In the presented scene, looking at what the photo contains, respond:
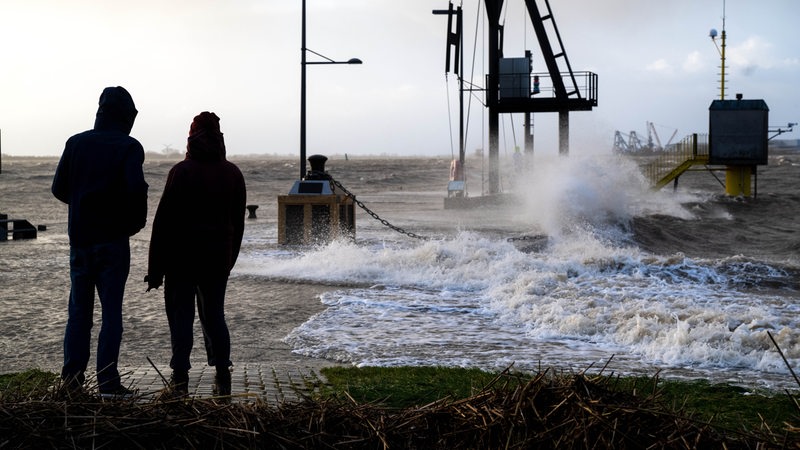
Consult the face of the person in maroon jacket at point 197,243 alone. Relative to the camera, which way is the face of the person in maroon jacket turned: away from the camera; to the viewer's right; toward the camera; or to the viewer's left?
away from the camera

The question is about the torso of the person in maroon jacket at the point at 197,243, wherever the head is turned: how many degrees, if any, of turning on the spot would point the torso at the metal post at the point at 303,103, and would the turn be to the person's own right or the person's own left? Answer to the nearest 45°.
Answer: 0° — they already face it

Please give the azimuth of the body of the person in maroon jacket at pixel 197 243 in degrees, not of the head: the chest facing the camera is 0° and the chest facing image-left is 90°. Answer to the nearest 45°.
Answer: approximately 180°

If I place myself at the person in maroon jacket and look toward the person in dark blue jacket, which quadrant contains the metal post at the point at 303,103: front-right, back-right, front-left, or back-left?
back-right
